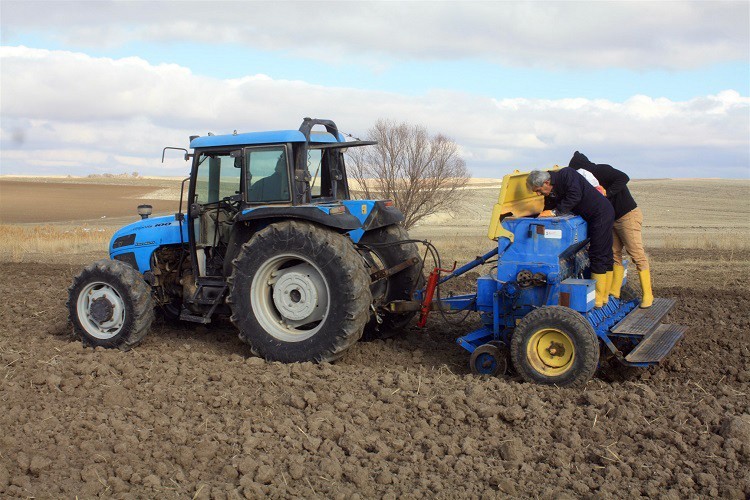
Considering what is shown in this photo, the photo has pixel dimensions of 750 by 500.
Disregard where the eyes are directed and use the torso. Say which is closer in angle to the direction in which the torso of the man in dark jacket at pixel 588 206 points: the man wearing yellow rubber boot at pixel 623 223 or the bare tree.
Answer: the bare tree

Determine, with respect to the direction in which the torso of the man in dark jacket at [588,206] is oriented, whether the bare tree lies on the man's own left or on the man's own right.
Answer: on the man's own right

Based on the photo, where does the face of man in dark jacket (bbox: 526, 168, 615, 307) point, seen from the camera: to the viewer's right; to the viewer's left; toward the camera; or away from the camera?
to the viewer's left

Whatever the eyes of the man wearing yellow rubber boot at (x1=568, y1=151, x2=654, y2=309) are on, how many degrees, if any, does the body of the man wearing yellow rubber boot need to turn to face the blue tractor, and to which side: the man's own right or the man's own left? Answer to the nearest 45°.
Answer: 0° — they already face it

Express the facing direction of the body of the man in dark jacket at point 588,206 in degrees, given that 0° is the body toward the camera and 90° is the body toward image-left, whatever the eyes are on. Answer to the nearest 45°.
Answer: approximately 90°

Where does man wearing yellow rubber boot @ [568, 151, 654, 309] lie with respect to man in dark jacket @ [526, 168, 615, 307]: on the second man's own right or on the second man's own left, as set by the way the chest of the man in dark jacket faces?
on the second man's own right

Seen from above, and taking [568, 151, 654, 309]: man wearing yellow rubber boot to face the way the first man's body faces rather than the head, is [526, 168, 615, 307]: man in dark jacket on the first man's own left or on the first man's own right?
on the first man's own left

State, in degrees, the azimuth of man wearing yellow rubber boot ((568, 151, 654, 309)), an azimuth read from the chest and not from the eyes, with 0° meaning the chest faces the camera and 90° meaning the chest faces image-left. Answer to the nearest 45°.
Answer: approximately 90°
